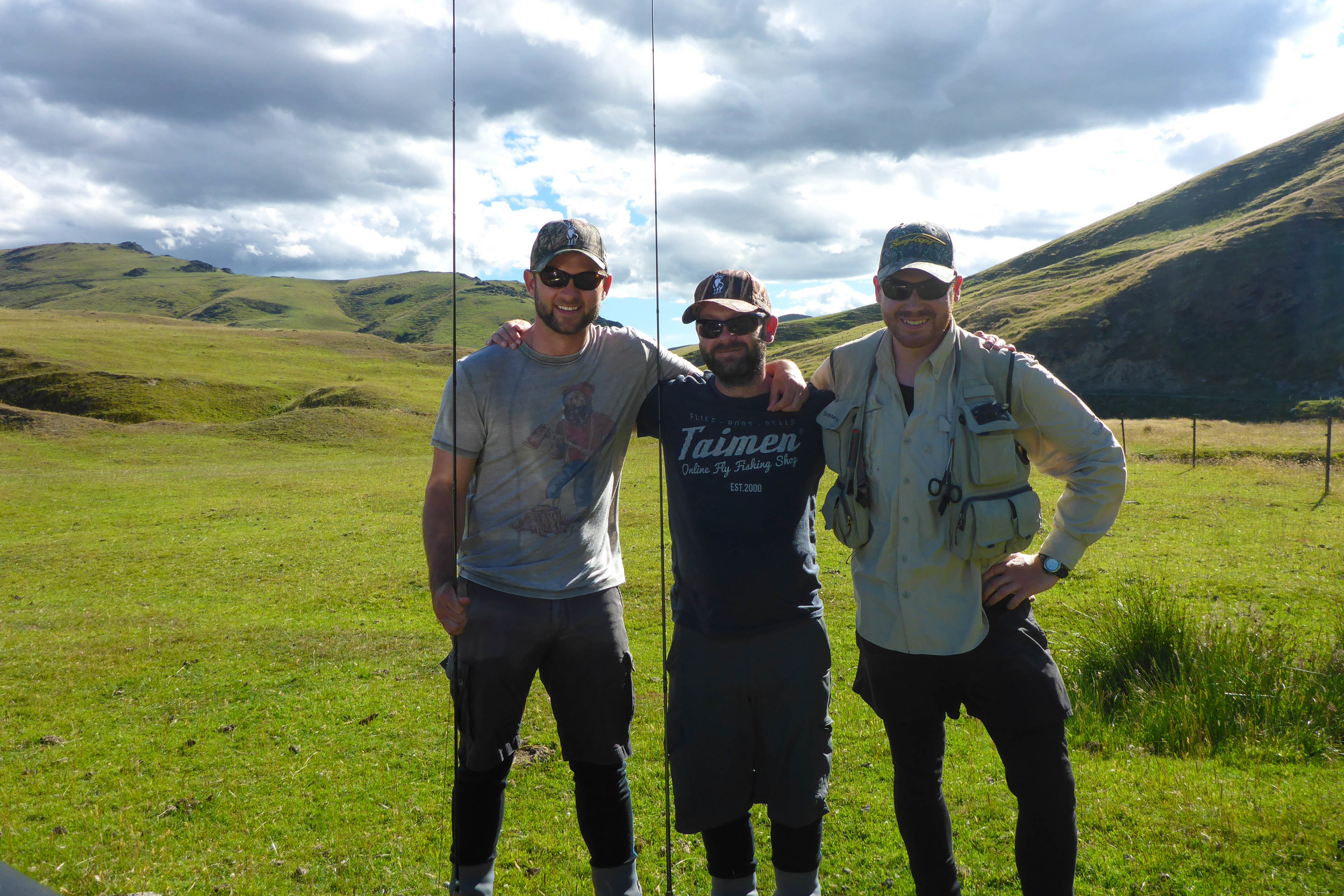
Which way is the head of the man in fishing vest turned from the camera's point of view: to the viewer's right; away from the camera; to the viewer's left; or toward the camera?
toward the camera

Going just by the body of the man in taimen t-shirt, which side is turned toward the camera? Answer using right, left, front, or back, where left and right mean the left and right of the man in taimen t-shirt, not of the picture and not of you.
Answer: front

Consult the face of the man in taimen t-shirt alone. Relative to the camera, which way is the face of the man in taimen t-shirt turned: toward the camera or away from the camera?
toward the camera

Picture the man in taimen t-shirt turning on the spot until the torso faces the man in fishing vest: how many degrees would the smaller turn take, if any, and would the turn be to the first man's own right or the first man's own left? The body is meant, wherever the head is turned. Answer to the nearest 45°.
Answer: approximately 90° to the first man's own left

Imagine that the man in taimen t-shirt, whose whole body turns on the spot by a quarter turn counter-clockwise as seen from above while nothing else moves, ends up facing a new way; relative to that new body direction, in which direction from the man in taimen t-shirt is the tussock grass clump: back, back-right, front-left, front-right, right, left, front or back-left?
front-left

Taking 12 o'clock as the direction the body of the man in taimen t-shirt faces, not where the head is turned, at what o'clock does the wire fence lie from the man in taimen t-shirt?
The wire fence is roughly at 7 o'clock from the man in taimen t-shirt.
